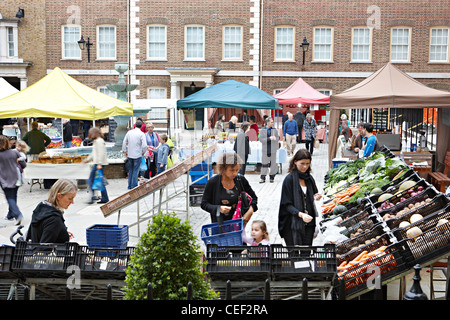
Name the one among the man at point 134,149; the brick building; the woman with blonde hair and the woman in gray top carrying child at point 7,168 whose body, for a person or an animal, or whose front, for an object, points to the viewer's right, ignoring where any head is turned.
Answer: the woman with blonde hair

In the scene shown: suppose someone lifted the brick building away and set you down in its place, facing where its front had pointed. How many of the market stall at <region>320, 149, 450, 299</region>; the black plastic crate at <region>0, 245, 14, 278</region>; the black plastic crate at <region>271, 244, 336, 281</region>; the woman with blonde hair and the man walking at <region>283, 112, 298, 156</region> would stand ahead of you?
5

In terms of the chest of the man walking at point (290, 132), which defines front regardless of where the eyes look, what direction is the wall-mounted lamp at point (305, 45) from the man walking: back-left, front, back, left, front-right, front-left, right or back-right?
back

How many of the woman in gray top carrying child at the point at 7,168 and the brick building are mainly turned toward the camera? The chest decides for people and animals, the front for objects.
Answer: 1

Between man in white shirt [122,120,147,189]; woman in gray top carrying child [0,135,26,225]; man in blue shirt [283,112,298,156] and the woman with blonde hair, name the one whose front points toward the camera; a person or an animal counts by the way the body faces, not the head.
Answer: man in blue shirt [283,112,298,156]

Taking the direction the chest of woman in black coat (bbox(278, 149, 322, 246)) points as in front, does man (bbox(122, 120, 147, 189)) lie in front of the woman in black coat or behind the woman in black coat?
behind

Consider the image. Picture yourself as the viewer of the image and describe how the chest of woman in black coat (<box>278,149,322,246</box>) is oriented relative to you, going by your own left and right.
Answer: facing the viewer and to the right of the viewer

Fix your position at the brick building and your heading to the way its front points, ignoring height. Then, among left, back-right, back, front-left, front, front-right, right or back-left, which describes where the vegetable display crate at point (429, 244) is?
front

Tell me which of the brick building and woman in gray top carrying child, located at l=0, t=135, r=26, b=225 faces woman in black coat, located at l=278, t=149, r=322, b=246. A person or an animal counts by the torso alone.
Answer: the brick building

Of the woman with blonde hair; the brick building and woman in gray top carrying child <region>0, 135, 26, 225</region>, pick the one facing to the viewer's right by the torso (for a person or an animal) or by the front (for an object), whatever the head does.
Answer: the woman with blonde hair

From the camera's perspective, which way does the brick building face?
toward the camera

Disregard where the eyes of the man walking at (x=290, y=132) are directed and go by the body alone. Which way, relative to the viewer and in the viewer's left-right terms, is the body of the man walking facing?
facing the viewer
